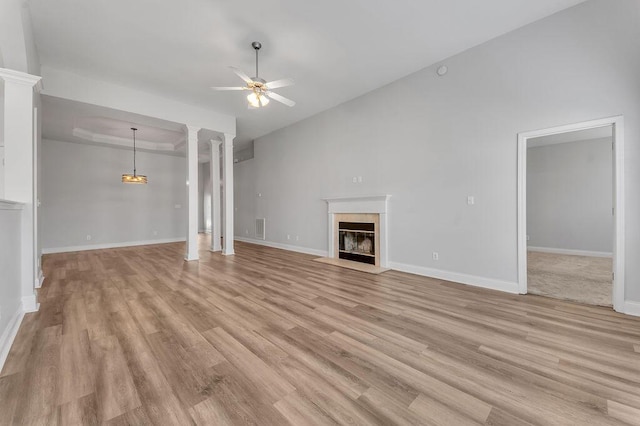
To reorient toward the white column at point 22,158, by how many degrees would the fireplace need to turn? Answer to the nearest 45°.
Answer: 0° — it already faces it

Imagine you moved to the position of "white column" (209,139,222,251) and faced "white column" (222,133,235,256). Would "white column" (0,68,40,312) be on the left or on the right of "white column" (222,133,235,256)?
right

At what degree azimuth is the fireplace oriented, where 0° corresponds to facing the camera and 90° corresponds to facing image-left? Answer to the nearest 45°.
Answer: approximately 45°

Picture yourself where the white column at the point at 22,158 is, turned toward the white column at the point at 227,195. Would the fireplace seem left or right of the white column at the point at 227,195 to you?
right

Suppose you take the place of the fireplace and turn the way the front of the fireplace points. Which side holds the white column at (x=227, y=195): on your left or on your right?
on your right

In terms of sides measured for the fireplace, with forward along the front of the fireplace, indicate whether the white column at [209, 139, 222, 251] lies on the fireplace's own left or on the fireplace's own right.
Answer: on the fireplace's own right

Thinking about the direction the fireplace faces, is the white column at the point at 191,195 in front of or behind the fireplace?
in front
